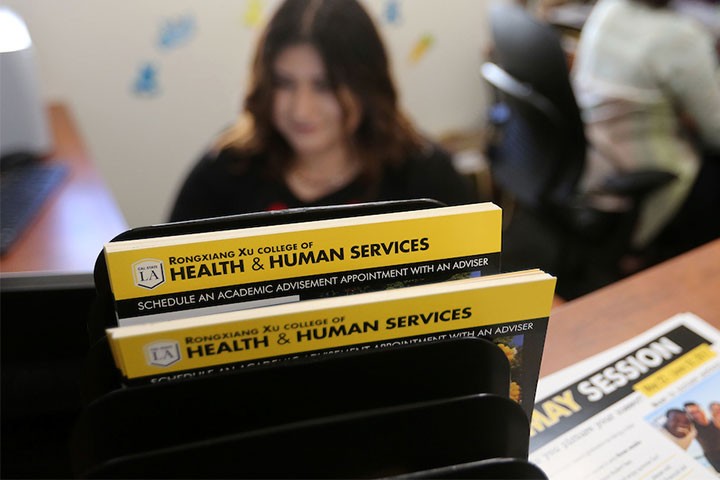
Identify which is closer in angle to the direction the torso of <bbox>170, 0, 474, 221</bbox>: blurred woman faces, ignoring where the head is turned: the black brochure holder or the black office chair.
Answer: the black brochure holder

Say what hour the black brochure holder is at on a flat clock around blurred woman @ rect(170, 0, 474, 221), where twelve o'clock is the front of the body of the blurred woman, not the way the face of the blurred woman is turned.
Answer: The black brochure holder is roughly at 12 o'clock from the blurred woman.

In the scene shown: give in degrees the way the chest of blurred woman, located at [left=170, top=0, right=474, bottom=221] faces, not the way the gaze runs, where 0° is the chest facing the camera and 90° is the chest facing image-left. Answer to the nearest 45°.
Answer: approximately 0°

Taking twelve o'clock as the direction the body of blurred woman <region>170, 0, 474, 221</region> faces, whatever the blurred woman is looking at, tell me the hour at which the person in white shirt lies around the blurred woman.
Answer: The person in white shirt is roughly at 8 o'clock from the blurred woman.

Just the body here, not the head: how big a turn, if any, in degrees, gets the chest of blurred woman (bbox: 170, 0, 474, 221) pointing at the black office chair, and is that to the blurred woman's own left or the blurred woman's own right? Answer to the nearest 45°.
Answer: approximately 135° to the blurred woman's own left
